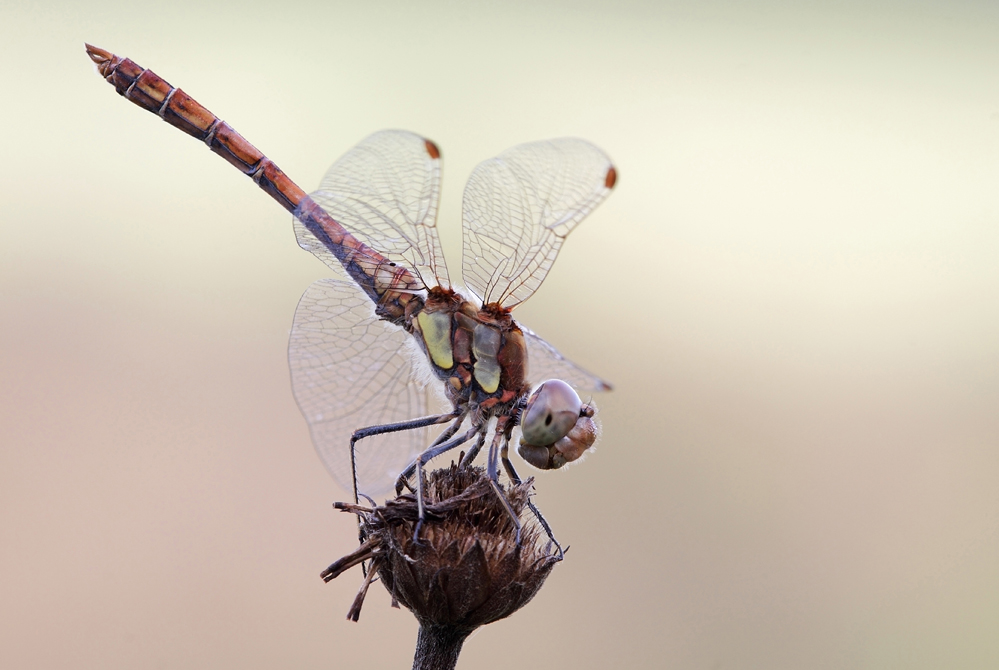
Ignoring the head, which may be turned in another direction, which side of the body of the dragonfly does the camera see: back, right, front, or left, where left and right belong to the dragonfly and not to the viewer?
right
